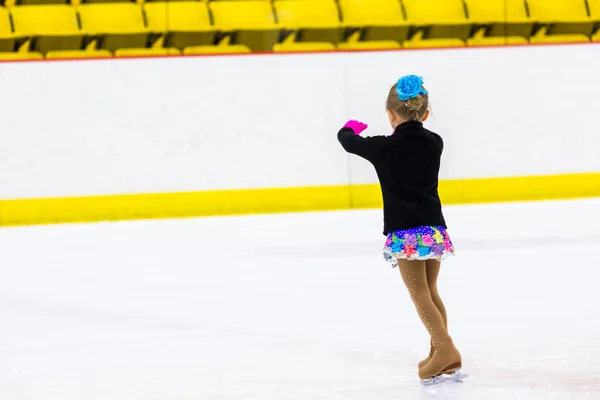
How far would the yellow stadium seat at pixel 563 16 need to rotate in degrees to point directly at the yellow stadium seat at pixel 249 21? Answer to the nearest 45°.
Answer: approximately 45° to its right

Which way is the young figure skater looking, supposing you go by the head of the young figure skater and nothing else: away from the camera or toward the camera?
away from the camera

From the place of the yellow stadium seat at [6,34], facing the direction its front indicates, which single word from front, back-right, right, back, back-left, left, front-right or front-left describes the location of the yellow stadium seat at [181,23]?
left

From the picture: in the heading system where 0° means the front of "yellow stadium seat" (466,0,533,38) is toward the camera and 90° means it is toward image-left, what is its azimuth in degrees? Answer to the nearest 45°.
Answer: approximately 0°

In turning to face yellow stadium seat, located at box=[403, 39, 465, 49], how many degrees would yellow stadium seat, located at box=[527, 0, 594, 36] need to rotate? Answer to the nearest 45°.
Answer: approximately 45° to its right

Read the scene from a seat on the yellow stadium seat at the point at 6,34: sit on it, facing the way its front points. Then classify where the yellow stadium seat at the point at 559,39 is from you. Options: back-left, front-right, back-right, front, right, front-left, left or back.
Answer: left
